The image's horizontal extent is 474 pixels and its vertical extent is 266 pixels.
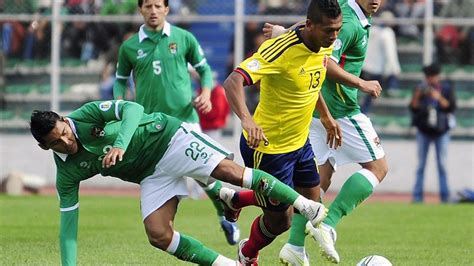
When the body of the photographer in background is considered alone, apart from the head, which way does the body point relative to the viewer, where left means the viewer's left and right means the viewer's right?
facing the viewer

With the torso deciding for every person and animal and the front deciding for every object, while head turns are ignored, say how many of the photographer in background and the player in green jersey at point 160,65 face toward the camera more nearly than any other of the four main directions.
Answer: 2

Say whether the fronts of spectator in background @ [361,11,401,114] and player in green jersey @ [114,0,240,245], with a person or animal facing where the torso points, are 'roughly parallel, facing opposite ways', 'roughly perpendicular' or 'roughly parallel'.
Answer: roughly parallel

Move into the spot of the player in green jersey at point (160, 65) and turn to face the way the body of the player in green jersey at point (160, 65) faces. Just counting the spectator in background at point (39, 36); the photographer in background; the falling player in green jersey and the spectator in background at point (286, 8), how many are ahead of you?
1

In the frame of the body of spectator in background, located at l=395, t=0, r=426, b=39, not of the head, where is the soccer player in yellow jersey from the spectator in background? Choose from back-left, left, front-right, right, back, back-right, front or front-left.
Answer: front

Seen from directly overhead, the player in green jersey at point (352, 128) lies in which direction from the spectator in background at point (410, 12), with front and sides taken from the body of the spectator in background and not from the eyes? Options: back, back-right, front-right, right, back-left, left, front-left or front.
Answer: front

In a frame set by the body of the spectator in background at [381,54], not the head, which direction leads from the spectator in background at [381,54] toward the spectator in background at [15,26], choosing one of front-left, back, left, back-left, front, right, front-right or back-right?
right

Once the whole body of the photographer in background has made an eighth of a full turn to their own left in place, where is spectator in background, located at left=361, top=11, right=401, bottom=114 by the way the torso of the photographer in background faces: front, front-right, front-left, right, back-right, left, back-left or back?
back

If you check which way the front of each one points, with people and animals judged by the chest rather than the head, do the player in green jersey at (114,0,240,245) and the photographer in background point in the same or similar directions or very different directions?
same or similar directions

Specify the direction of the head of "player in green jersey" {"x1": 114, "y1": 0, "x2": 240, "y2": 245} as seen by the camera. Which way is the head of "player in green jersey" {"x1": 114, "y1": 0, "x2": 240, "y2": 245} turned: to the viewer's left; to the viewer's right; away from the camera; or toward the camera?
toward the camera

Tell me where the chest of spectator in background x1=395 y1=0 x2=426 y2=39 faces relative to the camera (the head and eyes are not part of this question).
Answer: toward the camera

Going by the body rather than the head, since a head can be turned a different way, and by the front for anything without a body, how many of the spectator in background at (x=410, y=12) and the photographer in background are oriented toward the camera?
2

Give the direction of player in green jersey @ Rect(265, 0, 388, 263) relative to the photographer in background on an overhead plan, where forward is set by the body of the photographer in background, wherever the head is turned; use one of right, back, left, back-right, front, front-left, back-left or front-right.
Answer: front

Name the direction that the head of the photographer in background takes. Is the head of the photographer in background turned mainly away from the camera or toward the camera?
toward the camera

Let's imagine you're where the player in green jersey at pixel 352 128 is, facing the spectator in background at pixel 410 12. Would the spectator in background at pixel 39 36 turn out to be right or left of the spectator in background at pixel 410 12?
left

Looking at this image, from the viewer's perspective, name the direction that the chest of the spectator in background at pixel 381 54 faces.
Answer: toward the camera
